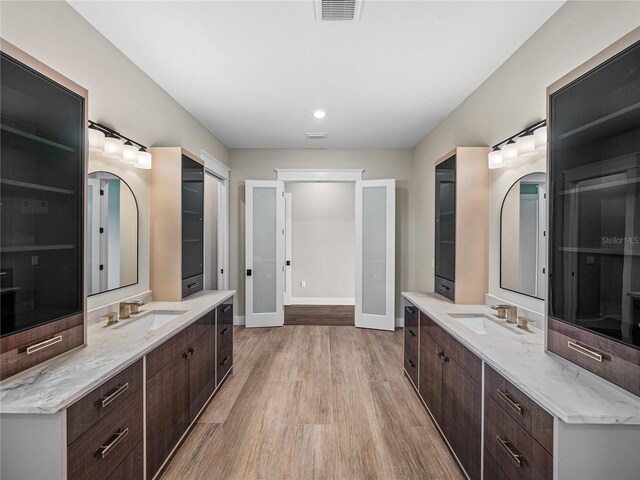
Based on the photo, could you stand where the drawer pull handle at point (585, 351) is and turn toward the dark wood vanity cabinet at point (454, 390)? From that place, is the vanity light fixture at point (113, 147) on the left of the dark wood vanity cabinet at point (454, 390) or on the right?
left

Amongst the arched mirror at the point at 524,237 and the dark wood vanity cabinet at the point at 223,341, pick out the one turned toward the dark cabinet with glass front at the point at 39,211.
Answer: the arched mirror

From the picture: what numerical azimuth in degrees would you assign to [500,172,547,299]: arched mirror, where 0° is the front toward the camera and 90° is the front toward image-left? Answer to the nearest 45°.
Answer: approximately 45°

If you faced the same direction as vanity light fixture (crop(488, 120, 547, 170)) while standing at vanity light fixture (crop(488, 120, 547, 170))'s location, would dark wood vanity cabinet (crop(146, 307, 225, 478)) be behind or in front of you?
in front

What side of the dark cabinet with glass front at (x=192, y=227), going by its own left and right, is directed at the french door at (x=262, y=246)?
left

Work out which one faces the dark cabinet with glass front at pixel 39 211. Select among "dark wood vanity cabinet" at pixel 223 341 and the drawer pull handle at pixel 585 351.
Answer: the drawer pull handle

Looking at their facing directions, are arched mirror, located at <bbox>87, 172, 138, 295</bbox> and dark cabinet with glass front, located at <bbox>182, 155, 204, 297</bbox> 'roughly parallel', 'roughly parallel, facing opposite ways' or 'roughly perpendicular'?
roughly parallel

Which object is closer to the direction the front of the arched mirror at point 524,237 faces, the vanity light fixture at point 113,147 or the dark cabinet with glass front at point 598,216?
the vanity light fixture

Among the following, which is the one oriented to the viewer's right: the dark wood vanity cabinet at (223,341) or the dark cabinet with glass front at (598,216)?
the dark wood vanity cabinet

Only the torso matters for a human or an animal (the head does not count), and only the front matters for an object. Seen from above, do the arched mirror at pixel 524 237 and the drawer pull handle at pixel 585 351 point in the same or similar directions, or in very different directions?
same or similar directions

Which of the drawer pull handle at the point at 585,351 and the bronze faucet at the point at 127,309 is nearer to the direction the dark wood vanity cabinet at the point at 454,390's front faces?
the bronze faucet

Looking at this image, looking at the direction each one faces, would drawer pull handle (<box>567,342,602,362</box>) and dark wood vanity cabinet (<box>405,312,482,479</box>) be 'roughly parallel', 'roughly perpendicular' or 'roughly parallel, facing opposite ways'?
roughly parallel

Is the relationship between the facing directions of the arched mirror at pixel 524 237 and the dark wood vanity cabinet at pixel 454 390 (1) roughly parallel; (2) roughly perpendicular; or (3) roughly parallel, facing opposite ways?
roughly parallel

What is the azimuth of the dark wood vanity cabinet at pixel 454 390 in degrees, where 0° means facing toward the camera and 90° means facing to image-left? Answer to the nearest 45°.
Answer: approximately 45°

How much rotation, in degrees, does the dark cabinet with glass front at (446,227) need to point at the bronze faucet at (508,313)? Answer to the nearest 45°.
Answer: approximately 90° to its left

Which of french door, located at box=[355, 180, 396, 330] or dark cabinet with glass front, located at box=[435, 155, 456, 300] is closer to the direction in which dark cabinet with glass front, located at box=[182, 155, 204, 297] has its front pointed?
the dark cabinet with glass front
